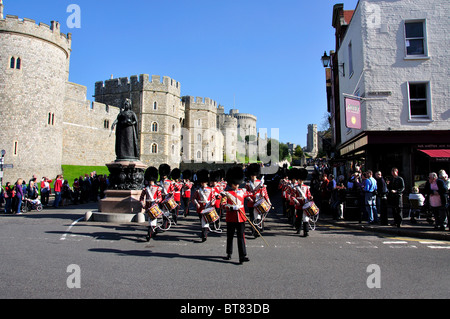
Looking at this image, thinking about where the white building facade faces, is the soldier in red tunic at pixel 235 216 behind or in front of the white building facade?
in front

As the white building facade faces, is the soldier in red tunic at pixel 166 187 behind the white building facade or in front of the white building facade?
in front

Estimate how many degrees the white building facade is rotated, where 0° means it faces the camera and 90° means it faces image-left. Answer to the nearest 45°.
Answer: approximately 0°

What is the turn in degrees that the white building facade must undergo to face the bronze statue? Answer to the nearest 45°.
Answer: approximately 45° to its right

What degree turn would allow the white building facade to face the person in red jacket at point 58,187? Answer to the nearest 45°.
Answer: approximately 90° to its right

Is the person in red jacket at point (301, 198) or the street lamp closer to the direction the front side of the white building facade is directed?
the person in red jacket
